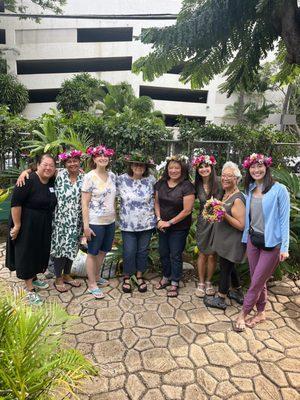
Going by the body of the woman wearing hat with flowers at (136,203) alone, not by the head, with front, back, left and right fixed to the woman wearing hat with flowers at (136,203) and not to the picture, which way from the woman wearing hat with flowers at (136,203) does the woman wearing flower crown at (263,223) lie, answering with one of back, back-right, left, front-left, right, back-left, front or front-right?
front-left

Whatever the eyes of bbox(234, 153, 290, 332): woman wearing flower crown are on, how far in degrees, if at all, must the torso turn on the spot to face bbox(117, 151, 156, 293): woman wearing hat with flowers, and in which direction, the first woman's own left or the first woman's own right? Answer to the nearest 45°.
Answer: approximately 45° to the first woman's own right

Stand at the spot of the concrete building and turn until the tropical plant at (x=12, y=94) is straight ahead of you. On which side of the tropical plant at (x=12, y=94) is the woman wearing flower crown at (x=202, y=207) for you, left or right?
left

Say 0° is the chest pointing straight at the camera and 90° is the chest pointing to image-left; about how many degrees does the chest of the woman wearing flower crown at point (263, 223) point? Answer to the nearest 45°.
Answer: approximately 45°

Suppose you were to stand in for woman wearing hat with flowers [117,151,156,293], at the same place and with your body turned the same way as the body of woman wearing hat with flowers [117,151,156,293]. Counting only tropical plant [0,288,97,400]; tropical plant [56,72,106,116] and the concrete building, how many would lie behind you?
2

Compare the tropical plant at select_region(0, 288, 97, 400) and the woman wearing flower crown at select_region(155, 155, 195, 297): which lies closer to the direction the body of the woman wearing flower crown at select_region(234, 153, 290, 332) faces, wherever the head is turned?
the tropical plant

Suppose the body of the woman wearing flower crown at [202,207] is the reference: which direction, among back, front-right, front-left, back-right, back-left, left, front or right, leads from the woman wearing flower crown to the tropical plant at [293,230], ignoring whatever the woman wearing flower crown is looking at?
back-left

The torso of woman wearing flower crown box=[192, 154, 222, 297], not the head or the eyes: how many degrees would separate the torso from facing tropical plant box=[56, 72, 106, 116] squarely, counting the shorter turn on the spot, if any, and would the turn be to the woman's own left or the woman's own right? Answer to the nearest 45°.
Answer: approximately 135° to the woman's own right

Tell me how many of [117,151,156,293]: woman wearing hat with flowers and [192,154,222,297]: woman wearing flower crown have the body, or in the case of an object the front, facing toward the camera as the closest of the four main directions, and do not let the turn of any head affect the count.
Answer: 2

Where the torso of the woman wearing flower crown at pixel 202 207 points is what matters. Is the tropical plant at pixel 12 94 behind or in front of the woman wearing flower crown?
behind

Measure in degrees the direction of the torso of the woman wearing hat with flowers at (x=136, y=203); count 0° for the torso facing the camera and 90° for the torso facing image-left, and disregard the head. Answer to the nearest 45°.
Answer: approximately 0°
